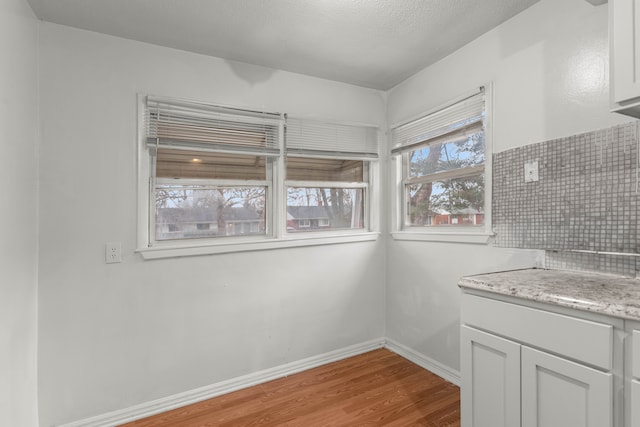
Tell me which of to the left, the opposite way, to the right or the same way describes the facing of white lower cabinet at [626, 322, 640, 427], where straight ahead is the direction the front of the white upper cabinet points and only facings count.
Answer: the same way

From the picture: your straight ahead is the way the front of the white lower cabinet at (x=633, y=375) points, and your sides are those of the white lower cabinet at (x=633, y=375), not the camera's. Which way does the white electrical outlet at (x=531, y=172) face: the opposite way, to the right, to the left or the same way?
the same way

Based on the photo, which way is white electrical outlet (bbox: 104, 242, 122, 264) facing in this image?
toward the camera

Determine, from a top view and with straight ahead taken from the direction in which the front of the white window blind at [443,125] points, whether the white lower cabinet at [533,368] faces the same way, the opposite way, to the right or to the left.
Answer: the same way

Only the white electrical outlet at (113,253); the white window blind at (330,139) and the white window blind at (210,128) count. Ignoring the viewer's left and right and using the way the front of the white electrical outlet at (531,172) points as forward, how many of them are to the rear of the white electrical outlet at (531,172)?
0

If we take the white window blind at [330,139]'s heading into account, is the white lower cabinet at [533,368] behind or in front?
in front

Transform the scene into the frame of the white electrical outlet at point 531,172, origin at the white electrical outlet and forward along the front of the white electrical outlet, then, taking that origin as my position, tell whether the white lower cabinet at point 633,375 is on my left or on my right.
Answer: on my left

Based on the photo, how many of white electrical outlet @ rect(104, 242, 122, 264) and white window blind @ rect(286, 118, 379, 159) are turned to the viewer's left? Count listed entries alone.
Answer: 0

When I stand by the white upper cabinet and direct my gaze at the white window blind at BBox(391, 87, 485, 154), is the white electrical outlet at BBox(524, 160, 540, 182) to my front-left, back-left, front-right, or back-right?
front-right

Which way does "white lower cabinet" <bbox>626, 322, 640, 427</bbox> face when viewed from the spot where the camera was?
facing the viewer and to the left of the viewer

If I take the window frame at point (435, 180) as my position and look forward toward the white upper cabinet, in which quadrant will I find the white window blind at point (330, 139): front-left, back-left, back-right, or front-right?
back-right

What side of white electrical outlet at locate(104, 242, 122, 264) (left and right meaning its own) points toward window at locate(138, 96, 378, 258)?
left

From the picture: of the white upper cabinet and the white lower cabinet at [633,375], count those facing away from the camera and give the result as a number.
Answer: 0

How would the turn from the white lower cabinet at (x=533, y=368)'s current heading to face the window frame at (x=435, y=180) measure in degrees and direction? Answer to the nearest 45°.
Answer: approximately 90° to its right

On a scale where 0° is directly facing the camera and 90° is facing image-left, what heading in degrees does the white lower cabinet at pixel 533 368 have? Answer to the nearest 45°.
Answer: approximately 45°

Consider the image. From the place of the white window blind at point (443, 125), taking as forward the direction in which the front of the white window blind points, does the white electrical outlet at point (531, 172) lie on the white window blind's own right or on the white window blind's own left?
on the white window blind's own left

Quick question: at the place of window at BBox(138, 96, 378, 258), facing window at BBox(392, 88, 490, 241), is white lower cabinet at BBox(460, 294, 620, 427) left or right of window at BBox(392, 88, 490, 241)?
right
